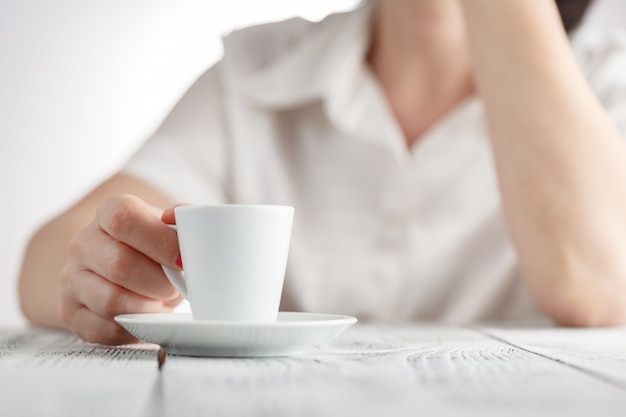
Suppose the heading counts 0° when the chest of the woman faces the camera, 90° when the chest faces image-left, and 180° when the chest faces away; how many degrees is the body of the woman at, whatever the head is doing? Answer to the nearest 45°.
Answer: approximately 0°

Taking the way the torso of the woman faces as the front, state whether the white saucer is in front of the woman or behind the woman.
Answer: in front

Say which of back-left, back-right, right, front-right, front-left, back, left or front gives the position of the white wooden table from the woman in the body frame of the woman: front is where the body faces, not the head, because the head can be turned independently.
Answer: front
